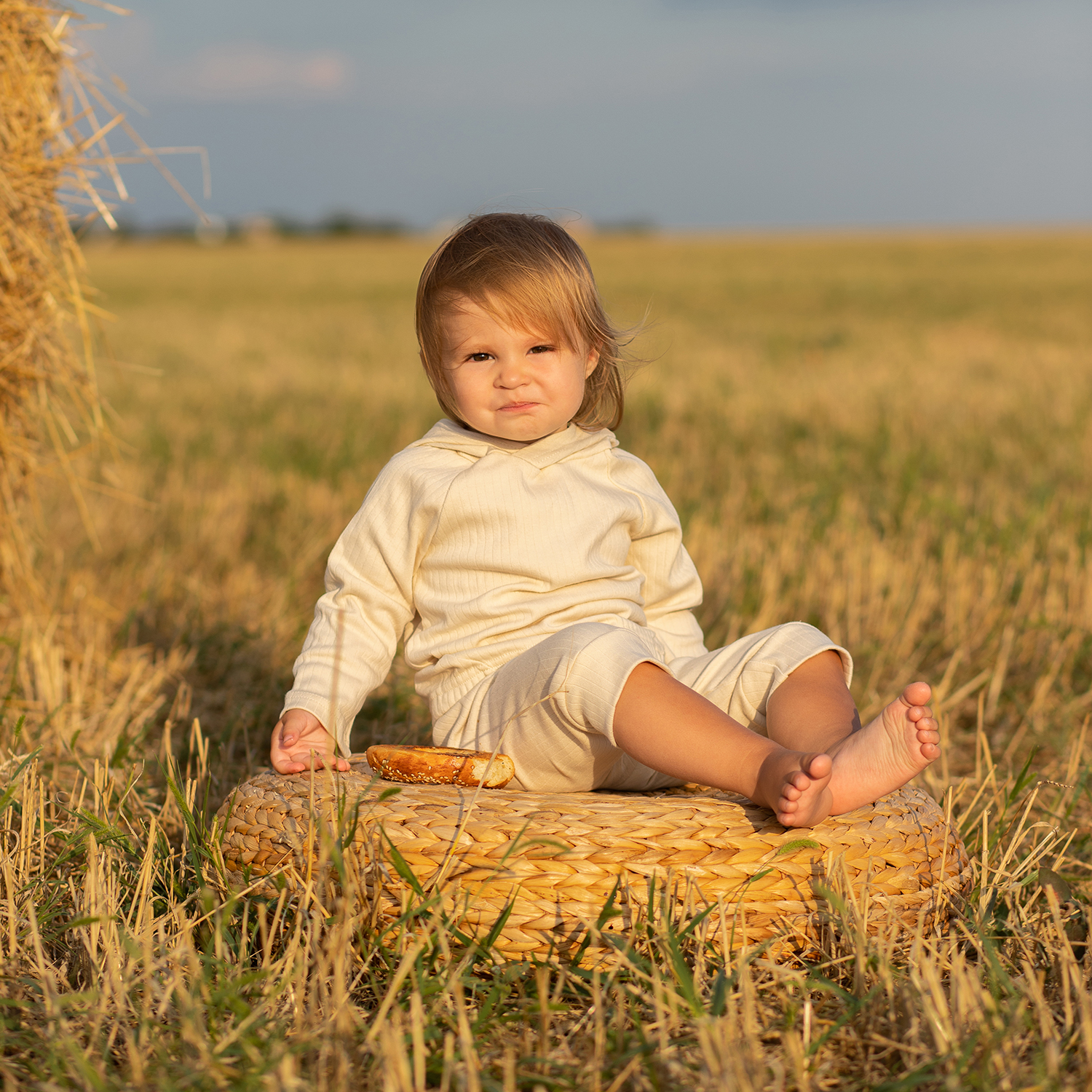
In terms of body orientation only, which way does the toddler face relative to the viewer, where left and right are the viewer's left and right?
facing the viewer and to the right of the viewer
